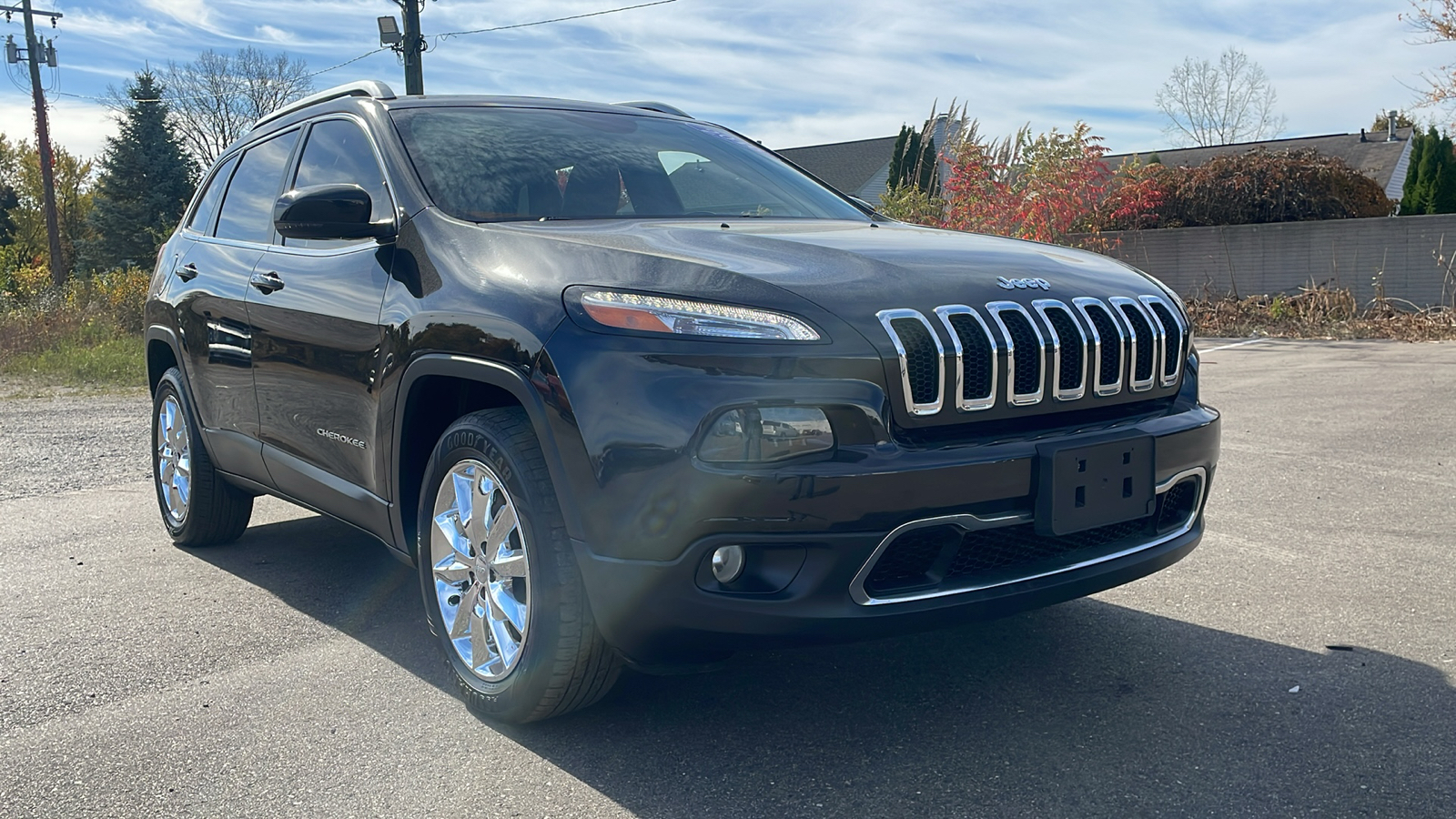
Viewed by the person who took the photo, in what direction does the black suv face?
facing the viewer and to the right of the viewer

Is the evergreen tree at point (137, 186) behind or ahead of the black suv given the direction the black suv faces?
behind

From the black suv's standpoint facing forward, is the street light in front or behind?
behind

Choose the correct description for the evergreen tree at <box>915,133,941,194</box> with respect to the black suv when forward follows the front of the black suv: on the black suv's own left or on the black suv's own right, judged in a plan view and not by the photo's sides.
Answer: on the black suv's own left

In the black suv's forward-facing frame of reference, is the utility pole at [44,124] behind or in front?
behind

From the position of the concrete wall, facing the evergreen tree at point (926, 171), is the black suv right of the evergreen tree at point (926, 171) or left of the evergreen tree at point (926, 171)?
left

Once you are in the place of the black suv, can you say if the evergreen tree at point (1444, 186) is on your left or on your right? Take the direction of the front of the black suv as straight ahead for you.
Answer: on your left

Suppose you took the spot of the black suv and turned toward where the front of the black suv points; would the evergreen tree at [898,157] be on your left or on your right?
on your left

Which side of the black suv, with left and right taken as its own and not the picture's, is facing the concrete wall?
left
